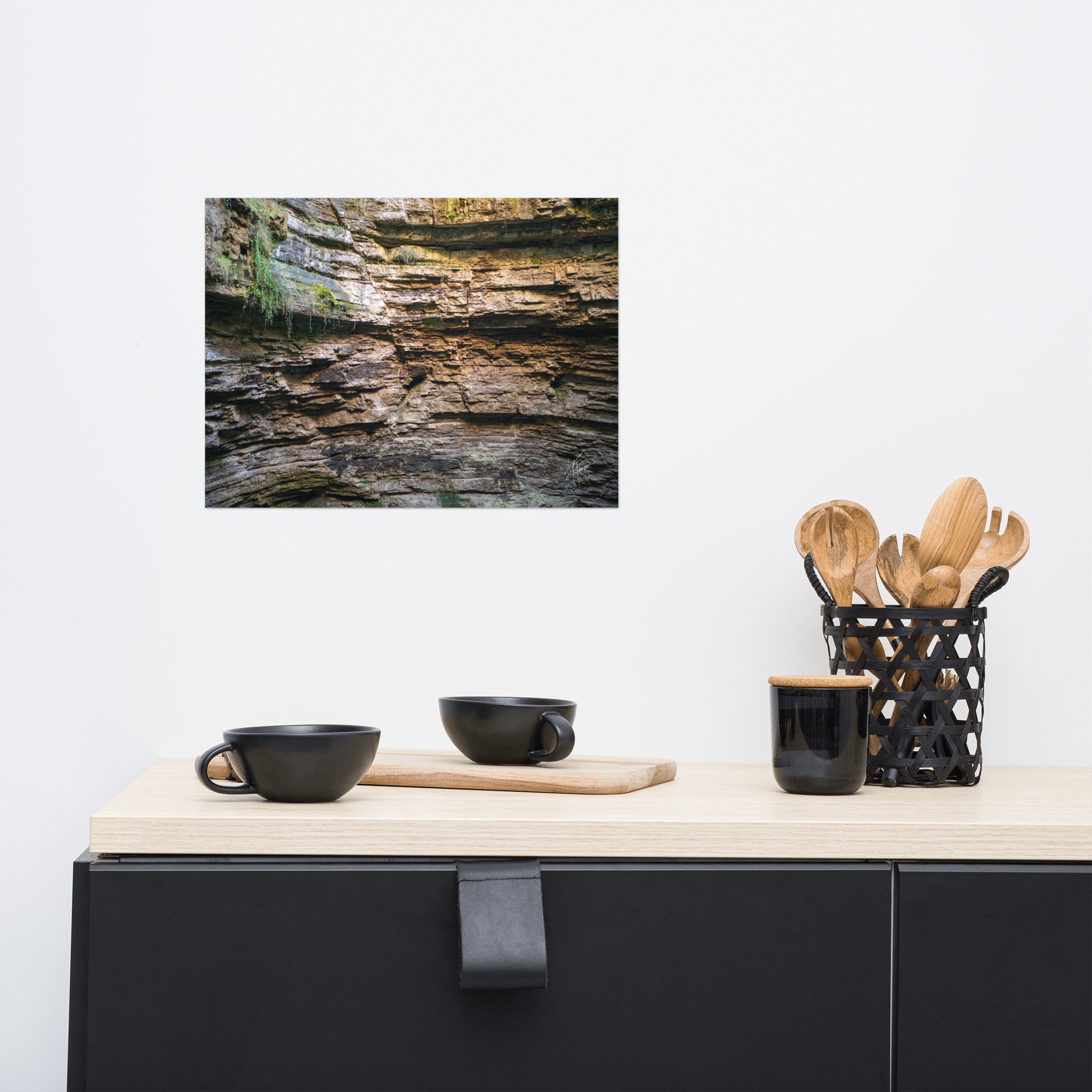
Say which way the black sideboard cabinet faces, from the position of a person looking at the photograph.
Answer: facing the viewer
